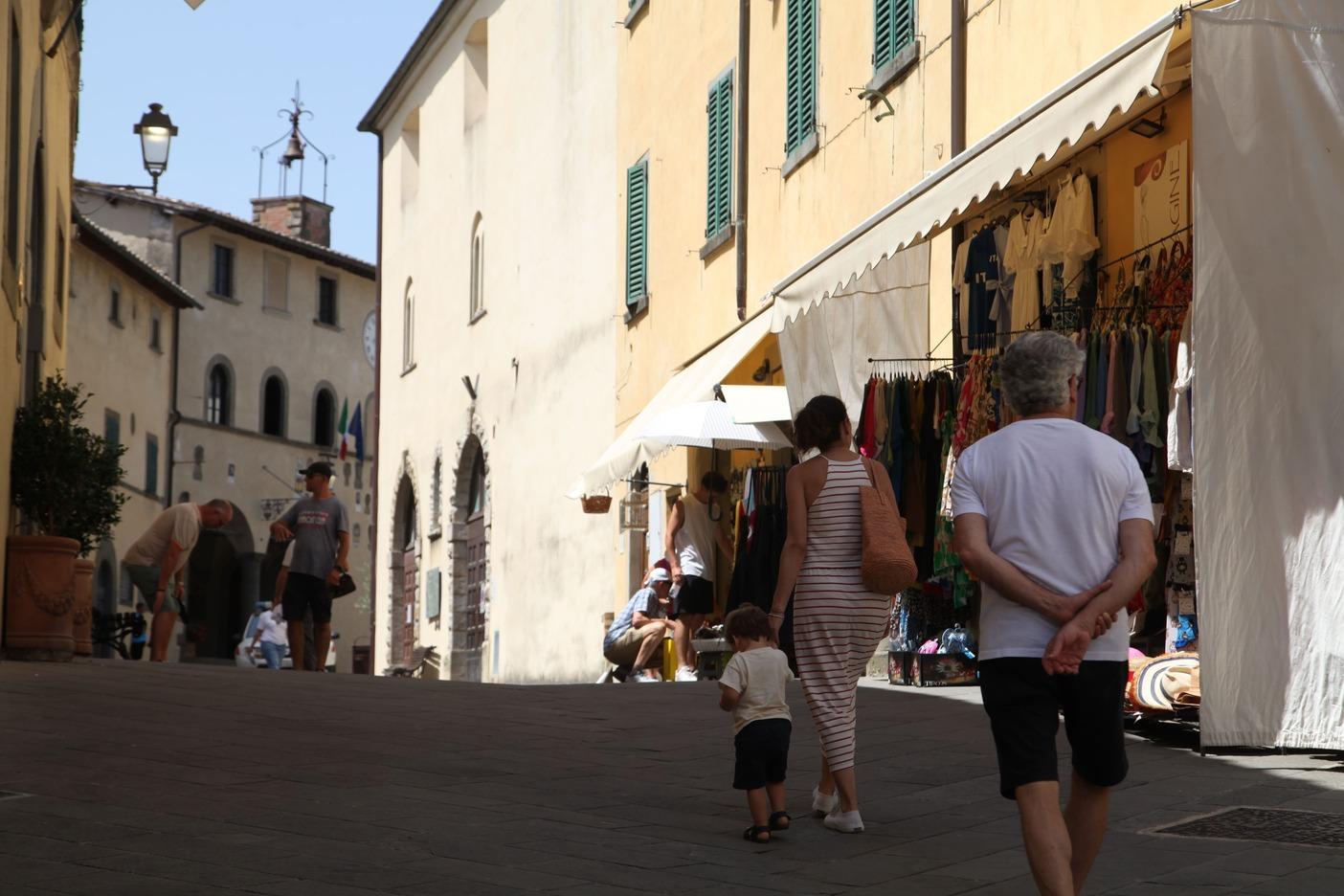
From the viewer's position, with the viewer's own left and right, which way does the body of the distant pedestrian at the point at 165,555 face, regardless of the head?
facing to the right of the viewer

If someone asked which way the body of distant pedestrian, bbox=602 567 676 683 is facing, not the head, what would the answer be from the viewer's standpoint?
to the viewer's right

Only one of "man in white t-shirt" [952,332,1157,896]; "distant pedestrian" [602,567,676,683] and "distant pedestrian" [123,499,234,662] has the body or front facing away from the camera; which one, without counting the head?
the man in white t-shirt

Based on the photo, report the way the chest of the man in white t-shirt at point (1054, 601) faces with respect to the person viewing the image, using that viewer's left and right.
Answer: facing away from the viewer

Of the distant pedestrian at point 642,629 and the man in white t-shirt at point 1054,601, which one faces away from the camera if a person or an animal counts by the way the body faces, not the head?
the man in white t-shirt

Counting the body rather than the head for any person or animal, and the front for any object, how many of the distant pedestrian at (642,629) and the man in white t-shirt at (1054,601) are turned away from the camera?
1

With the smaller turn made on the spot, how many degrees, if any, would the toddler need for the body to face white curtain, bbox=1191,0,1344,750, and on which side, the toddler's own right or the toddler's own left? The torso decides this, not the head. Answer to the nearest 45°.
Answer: approximately 90° to the toddler's own right

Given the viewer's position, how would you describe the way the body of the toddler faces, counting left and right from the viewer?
facing away from the viewer and to the left of the viewer

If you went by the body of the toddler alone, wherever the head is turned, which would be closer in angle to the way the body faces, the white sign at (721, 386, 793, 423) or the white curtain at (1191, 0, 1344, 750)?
the white sign

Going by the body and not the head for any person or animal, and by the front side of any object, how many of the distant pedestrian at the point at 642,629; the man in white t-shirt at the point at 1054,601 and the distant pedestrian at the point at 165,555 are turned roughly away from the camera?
1

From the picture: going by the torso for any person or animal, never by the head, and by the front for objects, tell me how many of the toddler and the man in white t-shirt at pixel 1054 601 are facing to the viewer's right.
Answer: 0

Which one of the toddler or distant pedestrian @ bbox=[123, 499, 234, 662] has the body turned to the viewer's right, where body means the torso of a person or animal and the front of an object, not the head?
the distant pedestrian
